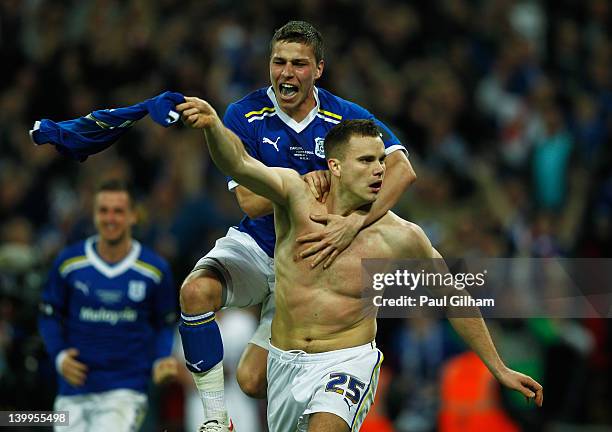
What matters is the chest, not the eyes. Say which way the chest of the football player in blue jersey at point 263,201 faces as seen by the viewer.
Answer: toward the camera

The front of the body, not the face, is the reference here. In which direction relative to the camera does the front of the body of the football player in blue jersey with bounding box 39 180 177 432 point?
toward the camera
